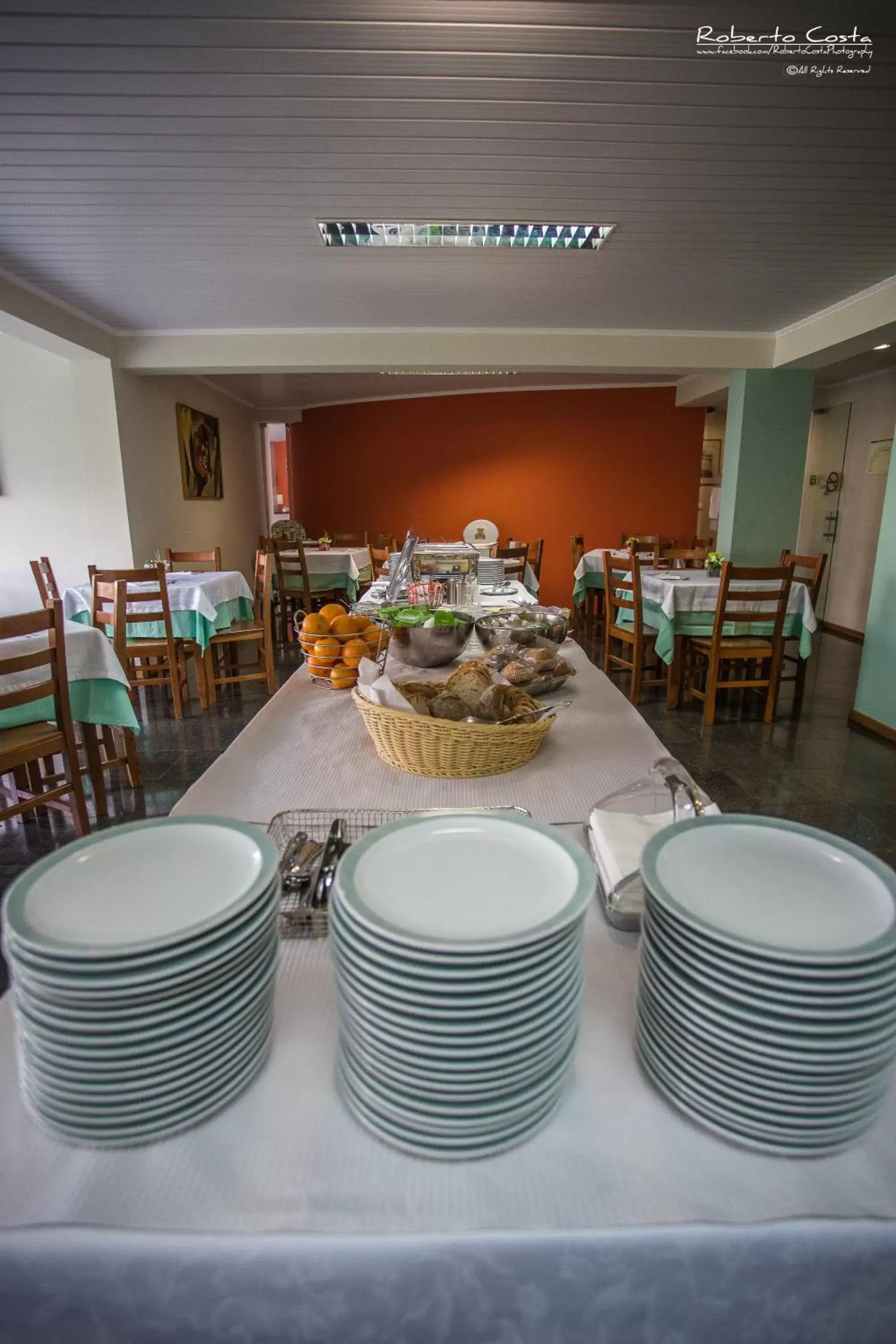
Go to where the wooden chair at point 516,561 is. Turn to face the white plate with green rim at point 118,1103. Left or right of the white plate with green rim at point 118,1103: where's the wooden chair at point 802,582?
left

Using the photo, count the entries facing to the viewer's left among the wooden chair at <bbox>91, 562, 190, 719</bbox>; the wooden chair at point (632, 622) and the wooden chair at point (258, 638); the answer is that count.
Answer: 1

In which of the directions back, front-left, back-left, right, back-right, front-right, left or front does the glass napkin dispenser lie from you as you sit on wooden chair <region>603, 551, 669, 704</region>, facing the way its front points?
back-right

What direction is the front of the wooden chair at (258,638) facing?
to the viewer's left

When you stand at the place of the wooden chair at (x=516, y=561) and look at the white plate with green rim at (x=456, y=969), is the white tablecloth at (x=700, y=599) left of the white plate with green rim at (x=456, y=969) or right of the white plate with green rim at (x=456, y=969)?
left

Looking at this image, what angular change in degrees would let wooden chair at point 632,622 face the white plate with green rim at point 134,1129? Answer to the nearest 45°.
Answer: approximately 135° to its right

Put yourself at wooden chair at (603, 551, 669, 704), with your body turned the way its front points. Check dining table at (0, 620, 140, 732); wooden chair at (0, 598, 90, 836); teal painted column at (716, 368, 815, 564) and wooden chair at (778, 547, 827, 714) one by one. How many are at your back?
2

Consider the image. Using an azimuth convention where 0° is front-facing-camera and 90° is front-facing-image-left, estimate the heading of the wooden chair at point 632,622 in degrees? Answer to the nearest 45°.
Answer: approximately 225°

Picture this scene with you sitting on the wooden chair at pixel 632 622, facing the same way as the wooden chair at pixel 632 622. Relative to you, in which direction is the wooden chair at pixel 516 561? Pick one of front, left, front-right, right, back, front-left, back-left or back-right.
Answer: left

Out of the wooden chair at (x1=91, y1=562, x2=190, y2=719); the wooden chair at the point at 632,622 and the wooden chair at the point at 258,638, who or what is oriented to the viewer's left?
the wooden chair at the point at 258,638

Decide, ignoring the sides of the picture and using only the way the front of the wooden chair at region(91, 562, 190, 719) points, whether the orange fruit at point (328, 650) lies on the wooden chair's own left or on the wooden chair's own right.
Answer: on the wooden chair's own right

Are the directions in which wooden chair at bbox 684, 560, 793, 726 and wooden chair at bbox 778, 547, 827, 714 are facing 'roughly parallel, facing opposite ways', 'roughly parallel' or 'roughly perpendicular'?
roughly perpendicular

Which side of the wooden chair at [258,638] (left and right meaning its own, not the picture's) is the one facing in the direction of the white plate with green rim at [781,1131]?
left

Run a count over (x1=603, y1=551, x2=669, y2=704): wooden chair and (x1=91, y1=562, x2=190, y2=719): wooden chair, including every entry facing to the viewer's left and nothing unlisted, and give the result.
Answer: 0

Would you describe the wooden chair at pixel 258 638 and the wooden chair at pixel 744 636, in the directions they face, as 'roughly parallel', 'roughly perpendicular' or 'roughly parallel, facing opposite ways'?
roughly perpendicular

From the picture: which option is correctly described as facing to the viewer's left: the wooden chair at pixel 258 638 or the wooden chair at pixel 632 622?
the wooden chair at pixel 258 638
